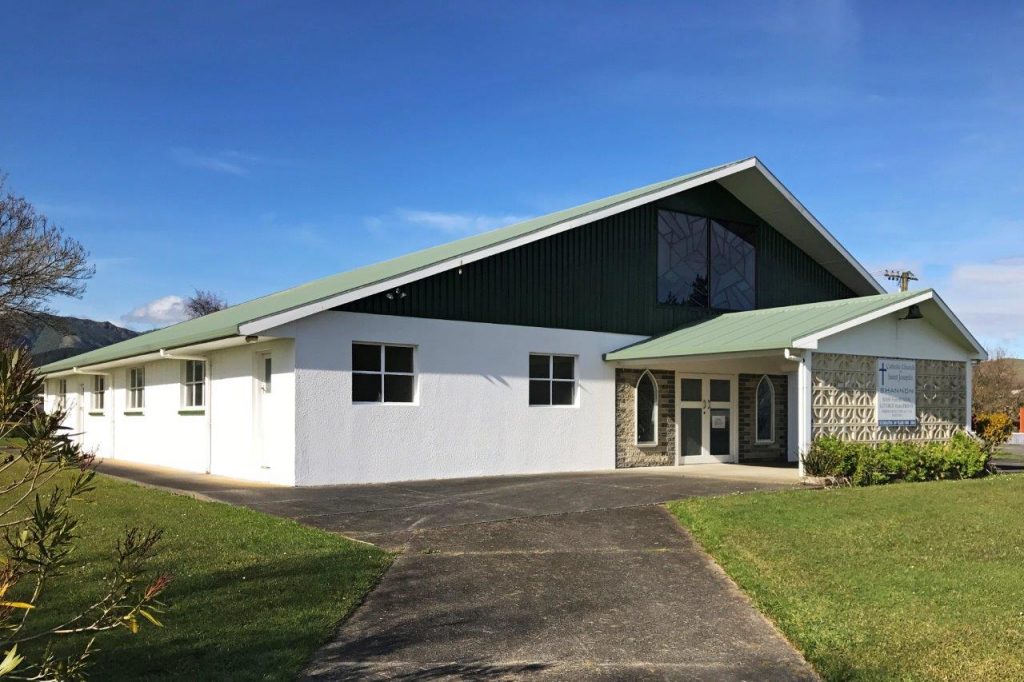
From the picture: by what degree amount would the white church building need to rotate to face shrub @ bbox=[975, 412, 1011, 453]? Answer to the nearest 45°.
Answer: approximately 90° to its left

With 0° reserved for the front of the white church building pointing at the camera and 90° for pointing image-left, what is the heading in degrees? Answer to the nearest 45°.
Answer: approximately 315°

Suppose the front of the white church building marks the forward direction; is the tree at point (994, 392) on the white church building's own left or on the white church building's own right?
on the white church building's own left
